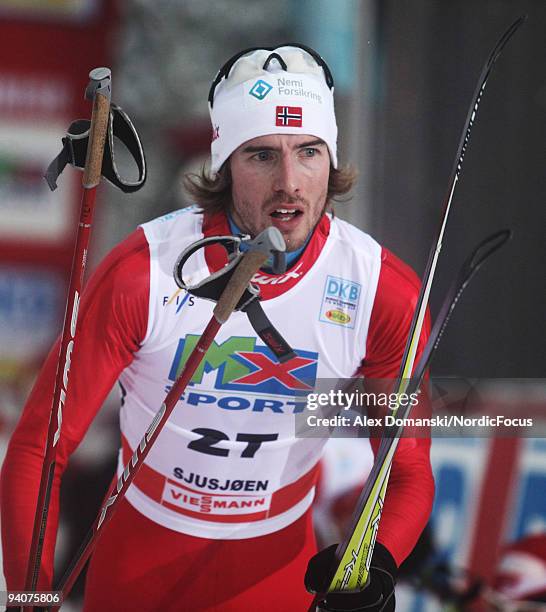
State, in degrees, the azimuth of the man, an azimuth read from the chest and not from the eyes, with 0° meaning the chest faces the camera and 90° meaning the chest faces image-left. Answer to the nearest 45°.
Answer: approximately 0°
